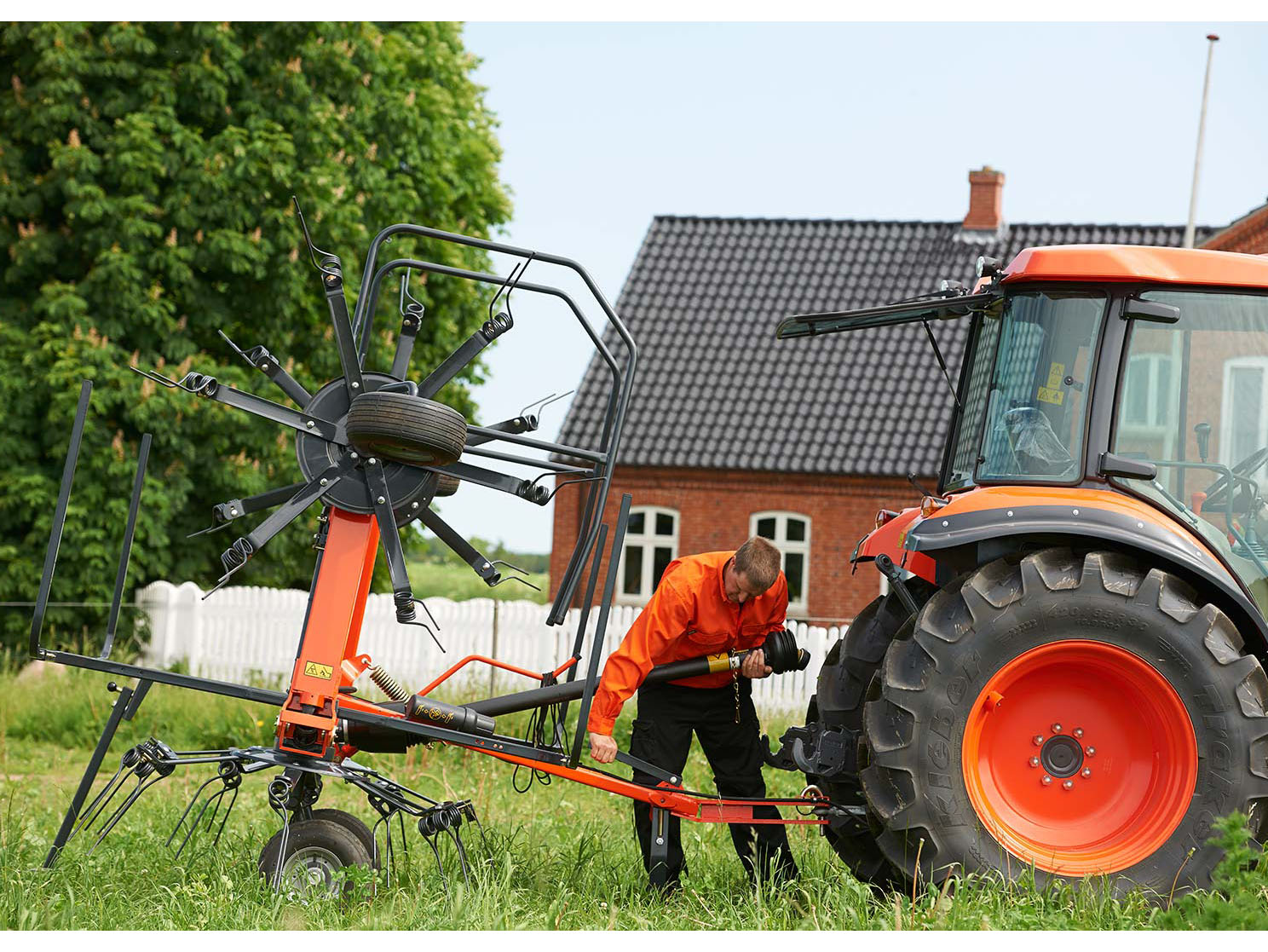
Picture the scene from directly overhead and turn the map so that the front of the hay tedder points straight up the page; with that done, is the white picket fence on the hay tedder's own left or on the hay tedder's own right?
on the hay tedder's own left

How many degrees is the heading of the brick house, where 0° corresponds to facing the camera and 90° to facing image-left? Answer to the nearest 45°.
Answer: approximately 0°

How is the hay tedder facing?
to the viewer's right

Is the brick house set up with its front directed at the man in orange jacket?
yes

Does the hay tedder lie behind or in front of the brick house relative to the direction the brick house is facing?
in front

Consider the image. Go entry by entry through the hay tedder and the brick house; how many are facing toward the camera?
1

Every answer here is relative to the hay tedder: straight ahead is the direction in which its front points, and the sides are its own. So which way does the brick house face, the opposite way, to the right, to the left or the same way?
to the right
